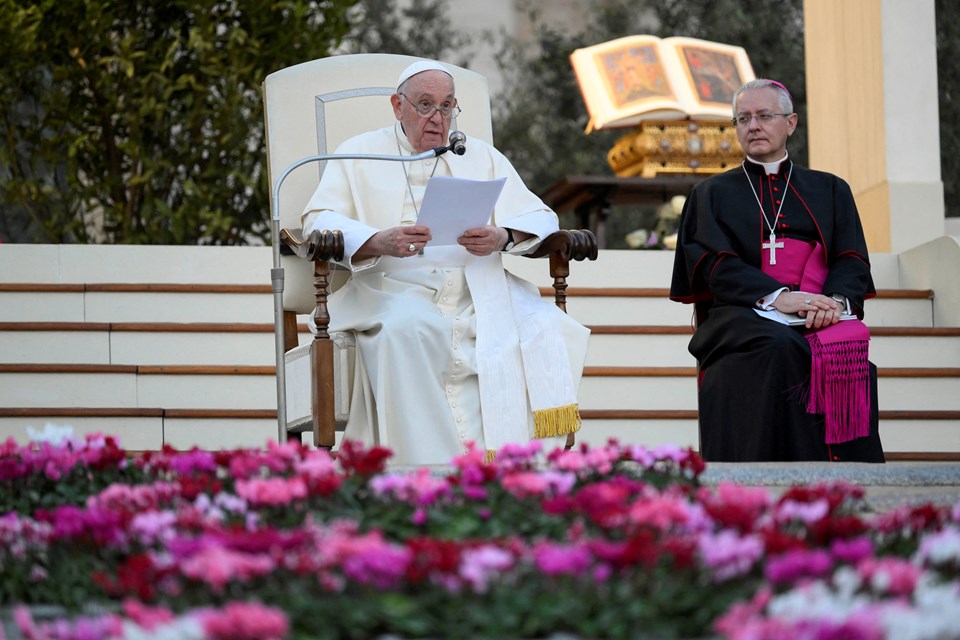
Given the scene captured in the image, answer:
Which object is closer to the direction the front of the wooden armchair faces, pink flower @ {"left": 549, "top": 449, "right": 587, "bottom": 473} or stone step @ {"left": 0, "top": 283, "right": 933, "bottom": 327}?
the pink flower

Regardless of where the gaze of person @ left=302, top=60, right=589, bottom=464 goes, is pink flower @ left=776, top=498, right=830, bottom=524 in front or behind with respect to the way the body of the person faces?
in front

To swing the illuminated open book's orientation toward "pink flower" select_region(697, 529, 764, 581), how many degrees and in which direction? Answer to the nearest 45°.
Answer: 0° — it already faces it

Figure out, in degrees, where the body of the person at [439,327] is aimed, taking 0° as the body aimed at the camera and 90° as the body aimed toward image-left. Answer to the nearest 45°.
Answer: approximately 0°

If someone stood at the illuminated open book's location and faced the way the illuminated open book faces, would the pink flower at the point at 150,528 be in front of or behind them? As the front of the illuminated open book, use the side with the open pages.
in front

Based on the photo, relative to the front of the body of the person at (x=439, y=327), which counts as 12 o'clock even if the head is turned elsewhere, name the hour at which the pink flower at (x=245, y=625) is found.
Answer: The pink flower is roughly at 12 o'clock from the person.
